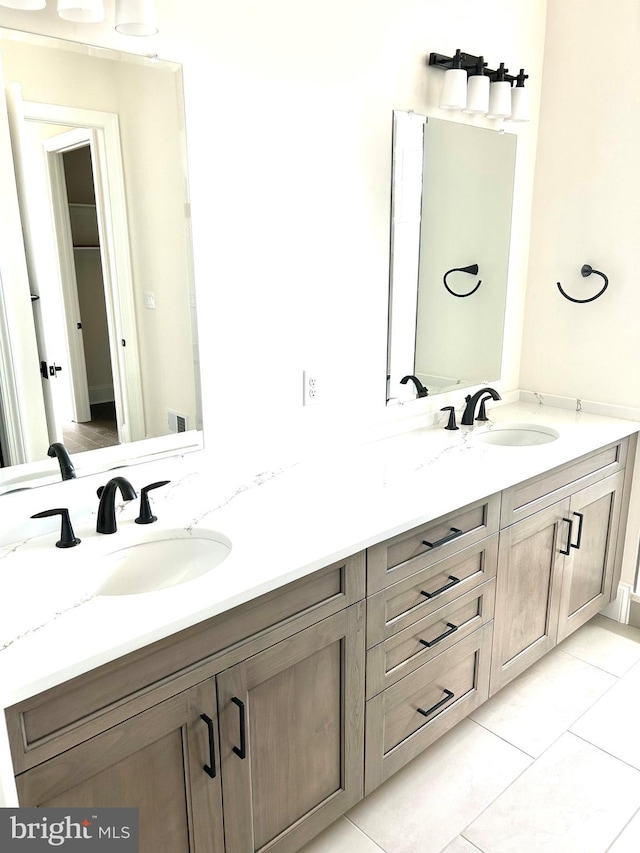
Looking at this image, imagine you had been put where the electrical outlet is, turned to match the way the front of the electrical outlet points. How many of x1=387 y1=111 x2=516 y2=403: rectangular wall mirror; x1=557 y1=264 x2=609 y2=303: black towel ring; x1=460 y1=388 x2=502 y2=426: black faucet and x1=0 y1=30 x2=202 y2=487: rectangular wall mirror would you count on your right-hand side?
1

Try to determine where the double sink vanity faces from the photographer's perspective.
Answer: facing the viewer and to the right of the viewer

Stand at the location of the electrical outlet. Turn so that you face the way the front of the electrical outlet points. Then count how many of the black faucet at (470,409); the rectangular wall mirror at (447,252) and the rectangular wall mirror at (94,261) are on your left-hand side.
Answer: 2

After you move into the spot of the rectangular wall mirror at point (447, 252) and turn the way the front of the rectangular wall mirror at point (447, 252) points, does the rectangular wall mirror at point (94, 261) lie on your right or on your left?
on your right

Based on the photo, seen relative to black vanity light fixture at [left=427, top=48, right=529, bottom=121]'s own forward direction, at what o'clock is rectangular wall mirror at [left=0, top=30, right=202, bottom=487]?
The rectangular wall mirror is roughly at 3 o'clock from the black vanity light fixture.

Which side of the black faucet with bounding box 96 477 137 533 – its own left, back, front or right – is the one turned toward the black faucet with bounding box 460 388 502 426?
left

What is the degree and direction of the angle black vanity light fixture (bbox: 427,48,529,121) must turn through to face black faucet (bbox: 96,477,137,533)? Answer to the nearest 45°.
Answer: approximately 90° to its right

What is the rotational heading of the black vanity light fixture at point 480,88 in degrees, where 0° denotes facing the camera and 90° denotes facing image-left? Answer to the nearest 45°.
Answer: approximately 315°

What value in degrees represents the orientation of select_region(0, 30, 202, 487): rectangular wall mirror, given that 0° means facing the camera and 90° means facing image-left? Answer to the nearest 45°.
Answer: approximately 315°

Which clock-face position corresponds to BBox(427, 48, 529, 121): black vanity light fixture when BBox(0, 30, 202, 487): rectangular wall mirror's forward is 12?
The black vanity light fixture is roughly at 10 o'clock from the rectangular wall mirror.
